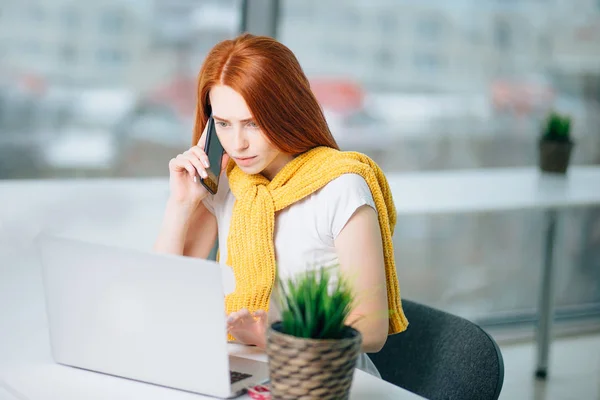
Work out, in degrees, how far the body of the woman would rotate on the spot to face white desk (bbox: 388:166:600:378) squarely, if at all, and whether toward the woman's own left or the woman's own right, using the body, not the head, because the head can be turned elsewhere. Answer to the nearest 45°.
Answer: approximately 180°

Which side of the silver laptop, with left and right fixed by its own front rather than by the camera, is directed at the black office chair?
front

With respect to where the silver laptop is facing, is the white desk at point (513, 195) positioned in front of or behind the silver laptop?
in front

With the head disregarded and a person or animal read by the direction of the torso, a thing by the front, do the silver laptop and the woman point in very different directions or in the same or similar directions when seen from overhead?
very different directions

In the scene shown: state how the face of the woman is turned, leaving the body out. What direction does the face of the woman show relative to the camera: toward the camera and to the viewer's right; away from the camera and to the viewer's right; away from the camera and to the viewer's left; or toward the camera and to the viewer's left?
toward the camera and to the viewer's left

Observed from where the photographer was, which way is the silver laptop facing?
facing away from the viewer and to the right of the viewer
